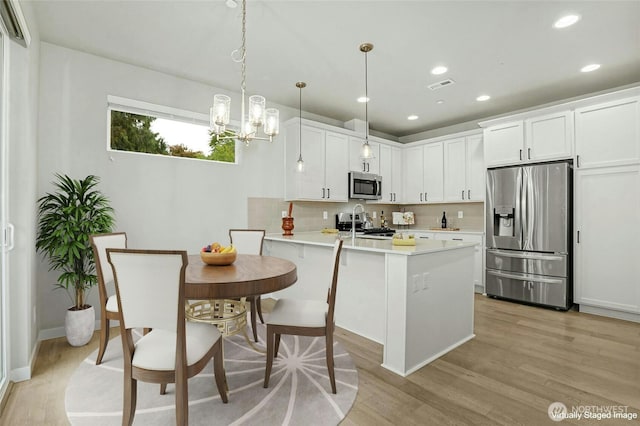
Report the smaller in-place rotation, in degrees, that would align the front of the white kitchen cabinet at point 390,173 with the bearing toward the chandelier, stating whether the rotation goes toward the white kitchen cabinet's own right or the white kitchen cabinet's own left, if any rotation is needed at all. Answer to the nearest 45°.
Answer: approximately 45° to the white kitchen cabinet's own right

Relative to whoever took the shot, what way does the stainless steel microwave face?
facing the viewer and to the right of the viewer

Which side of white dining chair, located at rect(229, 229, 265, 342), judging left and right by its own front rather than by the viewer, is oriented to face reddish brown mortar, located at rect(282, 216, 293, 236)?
back

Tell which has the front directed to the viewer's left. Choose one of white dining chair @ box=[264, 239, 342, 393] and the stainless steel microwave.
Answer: the white dining chair

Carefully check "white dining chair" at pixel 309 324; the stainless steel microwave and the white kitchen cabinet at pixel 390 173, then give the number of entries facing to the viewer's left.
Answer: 1

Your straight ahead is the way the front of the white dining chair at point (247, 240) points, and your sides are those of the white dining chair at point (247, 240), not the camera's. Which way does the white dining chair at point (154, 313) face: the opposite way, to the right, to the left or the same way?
the opposite way

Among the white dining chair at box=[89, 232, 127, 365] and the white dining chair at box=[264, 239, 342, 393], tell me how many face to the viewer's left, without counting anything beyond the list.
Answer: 1

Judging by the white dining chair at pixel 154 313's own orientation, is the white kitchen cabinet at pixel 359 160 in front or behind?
in front

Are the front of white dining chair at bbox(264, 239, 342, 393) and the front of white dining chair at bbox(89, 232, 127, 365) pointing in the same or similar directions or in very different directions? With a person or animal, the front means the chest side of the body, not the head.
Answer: very different directions

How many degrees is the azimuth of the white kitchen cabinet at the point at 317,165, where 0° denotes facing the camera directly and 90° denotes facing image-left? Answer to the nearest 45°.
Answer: approximately 315°

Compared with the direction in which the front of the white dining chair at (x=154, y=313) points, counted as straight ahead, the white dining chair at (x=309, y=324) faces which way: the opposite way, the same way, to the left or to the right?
to the left

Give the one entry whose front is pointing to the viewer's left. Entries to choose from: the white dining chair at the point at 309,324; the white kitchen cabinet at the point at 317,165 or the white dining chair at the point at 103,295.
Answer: the white dining chair at the point at 309,324

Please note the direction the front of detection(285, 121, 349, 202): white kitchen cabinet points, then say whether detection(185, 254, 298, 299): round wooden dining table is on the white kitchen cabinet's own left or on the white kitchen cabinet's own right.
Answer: on the white kitchen cabinet's own right

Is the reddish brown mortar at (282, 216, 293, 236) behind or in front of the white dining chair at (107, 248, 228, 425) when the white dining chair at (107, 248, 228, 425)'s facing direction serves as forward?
in front

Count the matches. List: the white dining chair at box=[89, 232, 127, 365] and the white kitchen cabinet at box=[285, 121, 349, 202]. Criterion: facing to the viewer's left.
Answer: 0
